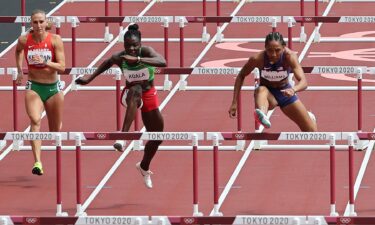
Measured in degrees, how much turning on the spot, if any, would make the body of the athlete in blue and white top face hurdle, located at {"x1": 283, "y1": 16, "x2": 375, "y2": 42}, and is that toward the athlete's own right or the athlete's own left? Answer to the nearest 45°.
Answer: approximately 180°

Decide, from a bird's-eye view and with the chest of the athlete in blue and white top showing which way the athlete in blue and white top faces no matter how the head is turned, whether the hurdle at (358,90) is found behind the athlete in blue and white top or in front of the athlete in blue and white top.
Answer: behind

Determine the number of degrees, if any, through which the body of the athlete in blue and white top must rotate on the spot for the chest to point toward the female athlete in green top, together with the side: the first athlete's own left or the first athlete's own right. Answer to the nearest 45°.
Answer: approximately 90° to the first athlete's own right

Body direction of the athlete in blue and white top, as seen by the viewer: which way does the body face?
toward the camera
